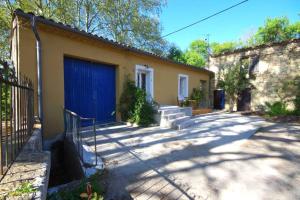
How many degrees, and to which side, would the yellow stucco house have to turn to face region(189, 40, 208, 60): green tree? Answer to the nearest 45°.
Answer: approximately 90° to its left

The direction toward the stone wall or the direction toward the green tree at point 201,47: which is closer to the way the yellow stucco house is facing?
the stone wall

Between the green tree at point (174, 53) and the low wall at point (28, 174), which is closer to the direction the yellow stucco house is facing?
the low wall

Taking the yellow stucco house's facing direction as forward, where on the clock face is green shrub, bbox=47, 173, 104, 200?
The green shrub is roughly at 1 o'clock from the yellow stucco house.

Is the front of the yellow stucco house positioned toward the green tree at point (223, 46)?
no

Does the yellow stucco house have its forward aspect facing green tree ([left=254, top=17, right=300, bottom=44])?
no

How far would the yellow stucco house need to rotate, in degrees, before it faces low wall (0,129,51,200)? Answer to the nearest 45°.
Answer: approximately 45° to its right

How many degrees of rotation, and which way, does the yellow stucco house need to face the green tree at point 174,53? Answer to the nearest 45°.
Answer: approximately 90° to its left

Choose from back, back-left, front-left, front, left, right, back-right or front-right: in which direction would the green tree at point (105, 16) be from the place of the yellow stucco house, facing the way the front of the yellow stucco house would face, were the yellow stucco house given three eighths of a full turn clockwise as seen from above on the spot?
right

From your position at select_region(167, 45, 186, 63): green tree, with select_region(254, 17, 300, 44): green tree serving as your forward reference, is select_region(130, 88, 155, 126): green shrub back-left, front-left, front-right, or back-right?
back-right

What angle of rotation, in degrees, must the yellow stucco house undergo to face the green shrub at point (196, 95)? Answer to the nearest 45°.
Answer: approximately 90° to its left

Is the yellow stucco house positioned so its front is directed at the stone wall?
no

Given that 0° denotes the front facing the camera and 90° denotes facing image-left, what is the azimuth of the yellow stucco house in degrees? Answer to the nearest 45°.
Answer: approximately 315°
